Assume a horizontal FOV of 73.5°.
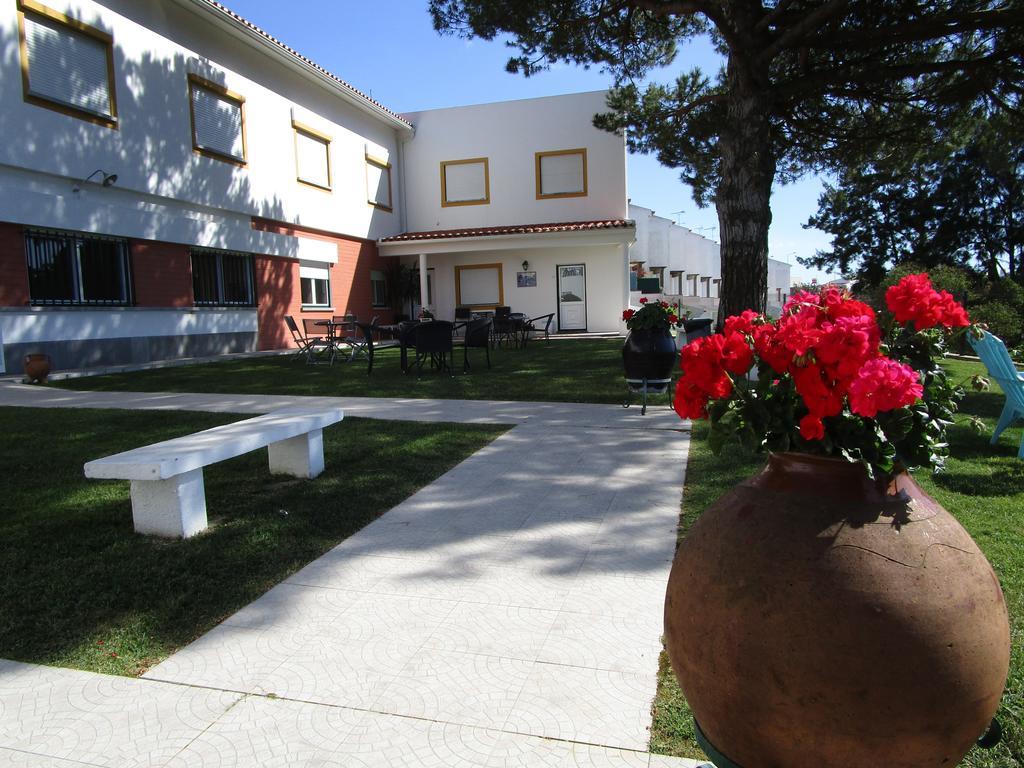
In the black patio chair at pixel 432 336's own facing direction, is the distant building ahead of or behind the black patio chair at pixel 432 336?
ahead

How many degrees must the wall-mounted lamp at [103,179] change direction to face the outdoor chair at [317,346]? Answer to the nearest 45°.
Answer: approximately 45° to its left

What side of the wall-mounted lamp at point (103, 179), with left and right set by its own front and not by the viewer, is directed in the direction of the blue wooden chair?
front

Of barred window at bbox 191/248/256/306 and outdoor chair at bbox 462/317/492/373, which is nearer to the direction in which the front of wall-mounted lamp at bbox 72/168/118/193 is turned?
the outdoor chair

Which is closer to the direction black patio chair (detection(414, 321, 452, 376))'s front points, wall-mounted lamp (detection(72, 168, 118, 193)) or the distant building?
the distant building

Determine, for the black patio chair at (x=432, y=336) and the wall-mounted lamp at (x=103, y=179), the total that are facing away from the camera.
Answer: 1

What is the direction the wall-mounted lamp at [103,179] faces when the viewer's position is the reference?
facing the viewer and to the right of the viewer

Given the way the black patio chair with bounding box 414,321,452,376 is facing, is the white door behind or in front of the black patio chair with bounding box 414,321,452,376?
in front

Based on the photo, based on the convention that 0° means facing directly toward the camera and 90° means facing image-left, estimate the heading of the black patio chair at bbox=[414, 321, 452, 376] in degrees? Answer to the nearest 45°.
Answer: approximately 180°

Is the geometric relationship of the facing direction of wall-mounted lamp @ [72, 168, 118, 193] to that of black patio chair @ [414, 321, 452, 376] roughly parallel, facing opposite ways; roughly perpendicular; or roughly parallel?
roughly perpendicular

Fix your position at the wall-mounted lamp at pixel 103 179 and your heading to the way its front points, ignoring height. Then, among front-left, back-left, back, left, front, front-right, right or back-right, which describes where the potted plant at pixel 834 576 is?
front-right

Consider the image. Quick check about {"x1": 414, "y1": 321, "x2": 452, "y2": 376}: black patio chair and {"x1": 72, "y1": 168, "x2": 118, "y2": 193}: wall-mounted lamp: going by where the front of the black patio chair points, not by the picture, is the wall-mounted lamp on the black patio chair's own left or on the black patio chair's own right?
on the black patio chair's own left

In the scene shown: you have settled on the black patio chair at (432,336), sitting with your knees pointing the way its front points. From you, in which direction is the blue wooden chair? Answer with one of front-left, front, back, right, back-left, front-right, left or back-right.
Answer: back-right

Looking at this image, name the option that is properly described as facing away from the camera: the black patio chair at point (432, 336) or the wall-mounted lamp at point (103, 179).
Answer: the black patio chair

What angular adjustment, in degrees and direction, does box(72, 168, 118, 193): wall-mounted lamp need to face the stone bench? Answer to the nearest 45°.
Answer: approximately 45° to its right

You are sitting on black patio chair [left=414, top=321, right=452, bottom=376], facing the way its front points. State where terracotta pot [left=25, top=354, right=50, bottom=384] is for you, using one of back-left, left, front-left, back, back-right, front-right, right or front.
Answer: left
